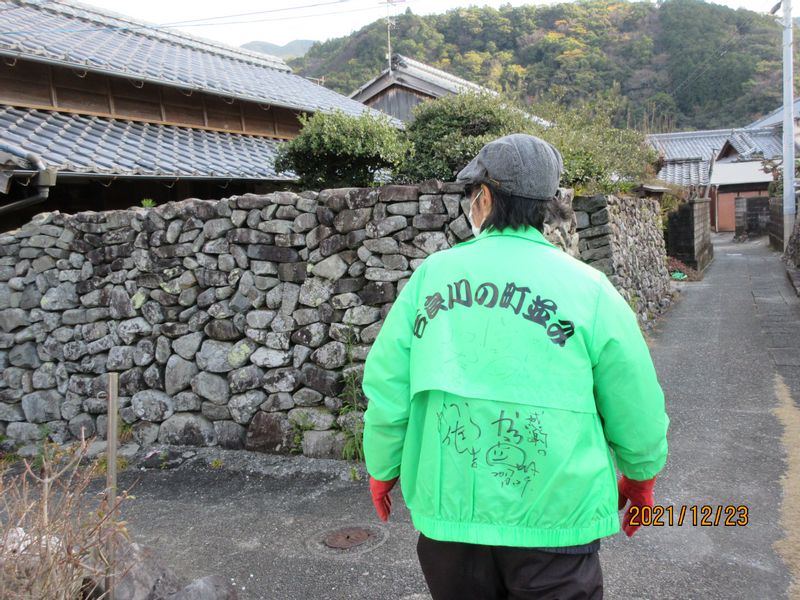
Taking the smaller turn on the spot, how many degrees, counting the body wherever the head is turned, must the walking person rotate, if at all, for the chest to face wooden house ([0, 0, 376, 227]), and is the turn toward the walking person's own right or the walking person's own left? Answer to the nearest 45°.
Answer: approximately 45° to the walking person's own left

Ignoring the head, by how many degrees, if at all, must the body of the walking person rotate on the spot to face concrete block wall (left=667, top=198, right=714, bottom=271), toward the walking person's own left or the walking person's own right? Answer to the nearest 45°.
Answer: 0° — they already face it

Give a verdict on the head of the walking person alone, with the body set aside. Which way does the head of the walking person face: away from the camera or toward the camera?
away from the camera

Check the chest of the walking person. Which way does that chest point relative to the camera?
away from the camera

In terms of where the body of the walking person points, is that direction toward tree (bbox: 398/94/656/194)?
yes

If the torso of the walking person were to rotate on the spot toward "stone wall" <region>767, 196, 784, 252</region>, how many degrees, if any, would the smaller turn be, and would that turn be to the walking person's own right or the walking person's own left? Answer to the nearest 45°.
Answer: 0° — they already face it

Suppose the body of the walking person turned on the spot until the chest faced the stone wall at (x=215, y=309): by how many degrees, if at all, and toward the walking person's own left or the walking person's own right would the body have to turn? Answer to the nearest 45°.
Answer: approximately 45° to the walking person's own left
